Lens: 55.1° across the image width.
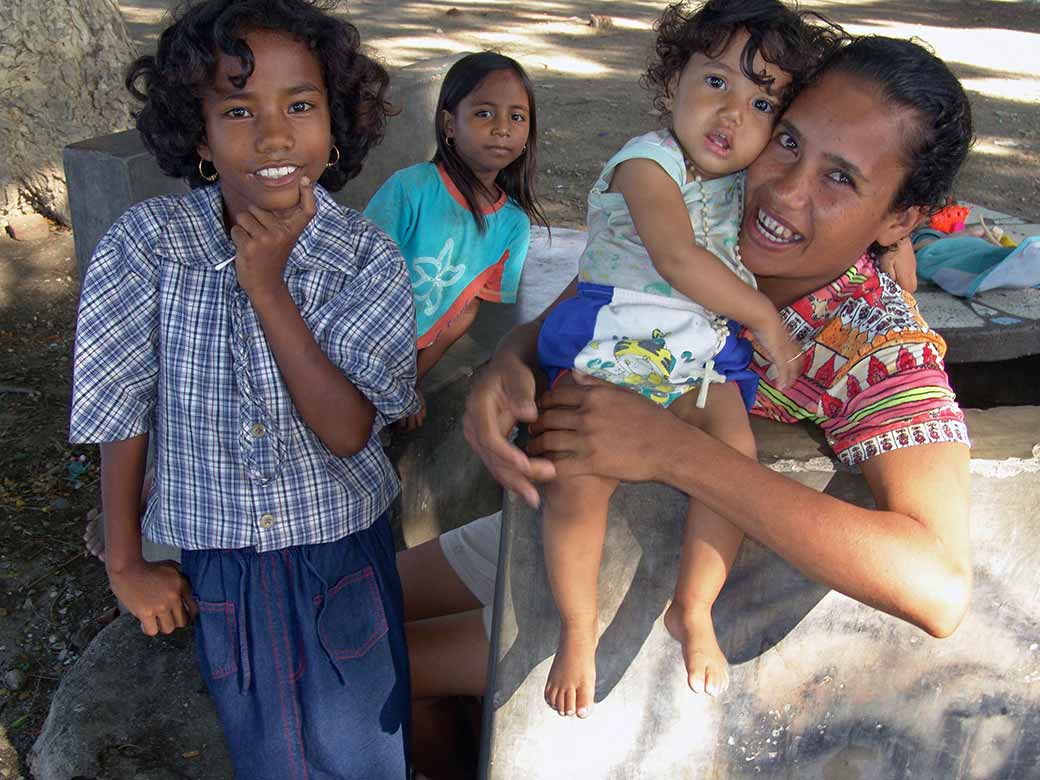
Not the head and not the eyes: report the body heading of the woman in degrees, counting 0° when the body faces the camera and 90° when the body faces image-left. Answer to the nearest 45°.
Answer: approximately 45°

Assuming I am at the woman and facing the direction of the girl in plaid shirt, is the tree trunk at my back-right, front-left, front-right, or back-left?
front-right

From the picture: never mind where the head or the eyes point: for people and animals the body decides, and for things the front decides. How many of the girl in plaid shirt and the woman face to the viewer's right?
0

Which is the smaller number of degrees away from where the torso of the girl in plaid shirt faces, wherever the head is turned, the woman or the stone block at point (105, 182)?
the woman

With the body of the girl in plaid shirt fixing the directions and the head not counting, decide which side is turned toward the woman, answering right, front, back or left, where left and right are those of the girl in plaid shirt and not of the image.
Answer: left

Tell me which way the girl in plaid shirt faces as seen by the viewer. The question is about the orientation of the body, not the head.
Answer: toward the camera

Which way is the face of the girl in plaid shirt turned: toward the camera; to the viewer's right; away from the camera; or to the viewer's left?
toward the camera

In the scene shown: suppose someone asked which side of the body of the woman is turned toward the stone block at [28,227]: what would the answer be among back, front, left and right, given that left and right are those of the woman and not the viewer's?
right

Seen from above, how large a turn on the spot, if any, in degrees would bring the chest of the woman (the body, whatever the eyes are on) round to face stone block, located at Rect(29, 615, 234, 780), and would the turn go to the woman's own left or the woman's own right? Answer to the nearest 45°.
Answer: approximately 45° to the woman's own right

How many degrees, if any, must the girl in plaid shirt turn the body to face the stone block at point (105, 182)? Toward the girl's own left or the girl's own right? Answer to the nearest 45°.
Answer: approximately 180°

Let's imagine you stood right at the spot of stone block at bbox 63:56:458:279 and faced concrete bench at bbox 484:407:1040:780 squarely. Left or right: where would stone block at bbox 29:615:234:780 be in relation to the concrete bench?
right

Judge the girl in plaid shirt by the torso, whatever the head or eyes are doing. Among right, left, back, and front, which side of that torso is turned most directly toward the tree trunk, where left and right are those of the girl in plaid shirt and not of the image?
back
